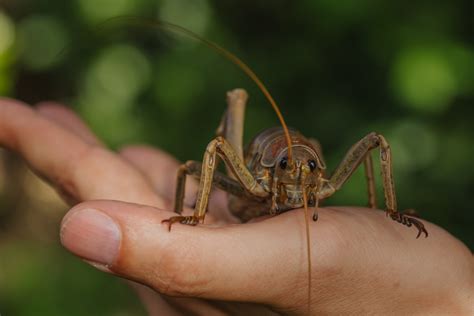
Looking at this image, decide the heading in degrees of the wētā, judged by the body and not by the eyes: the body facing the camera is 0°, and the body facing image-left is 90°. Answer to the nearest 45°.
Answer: approximately 0°
